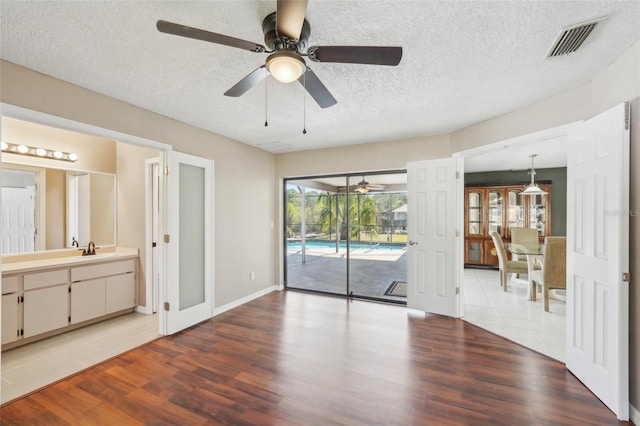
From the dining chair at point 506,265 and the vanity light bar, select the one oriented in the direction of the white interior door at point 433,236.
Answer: the vanity light bar

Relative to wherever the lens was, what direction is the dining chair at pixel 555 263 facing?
facing away from the viewer and to the left of the viewer

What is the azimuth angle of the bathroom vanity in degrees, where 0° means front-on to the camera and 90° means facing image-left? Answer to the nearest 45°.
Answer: approximately 315°

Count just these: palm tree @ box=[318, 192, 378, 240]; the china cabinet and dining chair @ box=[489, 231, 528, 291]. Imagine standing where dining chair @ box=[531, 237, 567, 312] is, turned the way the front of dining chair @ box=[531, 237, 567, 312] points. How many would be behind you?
0

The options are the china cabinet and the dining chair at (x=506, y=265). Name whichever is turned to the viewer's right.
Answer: the dining chair

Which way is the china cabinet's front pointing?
toward the camera

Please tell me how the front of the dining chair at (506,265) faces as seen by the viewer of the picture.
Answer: facing to the right of the viewer

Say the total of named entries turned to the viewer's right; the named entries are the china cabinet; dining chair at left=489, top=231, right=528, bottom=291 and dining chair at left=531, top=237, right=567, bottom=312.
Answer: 1

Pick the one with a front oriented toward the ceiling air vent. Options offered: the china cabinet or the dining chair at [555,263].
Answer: the china cabinet

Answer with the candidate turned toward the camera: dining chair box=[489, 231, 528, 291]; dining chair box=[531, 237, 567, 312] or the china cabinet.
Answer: the china cabinet

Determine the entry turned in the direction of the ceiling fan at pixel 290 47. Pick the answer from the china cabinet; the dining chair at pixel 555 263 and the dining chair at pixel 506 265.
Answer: the china cabinet

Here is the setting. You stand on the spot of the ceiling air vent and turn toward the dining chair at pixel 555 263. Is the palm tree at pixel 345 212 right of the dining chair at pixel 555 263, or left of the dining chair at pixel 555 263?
left

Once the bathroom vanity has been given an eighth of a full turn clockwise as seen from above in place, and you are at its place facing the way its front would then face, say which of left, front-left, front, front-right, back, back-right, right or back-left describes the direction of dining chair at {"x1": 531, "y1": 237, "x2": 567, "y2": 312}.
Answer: front-left

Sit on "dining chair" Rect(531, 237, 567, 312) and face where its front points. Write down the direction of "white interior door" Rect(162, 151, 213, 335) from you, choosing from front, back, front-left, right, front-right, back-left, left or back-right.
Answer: left

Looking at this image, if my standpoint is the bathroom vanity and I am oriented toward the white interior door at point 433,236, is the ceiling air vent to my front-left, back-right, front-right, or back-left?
front-right

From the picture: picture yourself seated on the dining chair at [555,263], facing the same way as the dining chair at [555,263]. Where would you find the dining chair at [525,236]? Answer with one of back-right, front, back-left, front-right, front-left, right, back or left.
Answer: front-right
